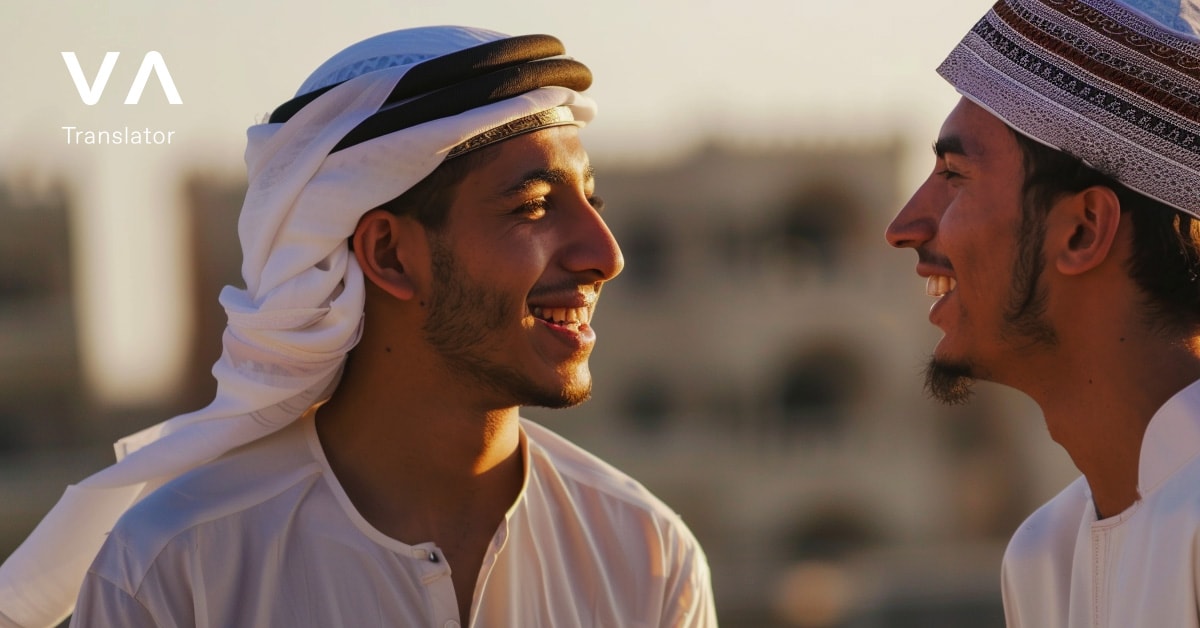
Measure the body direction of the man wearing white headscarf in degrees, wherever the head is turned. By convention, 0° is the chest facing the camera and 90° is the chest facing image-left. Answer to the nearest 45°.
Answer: approximately 315°

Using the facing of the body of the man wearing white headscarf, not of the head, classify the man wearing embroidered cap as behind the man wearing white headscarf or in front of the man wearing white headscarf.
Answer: in front

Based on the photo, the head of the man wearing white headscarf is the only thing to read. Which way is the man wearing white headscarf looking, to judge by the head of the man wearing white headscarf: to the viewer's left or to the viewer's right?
to the viewer's right

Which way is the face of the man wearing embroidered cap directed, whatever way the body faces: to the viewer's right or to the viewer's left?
to the viewer's left
